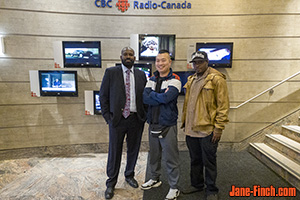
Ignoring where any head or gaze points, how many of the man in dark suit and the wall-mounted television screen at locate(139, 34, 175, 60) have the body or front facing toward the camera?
2

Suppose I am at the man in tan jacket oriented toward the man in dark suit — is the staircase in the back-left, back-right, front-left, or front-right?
back-right

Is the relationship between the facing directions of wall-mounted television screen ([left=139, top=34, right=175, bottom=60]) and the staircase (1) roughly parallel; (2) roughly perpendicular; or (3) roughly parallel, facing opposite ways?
roughly perpendicular

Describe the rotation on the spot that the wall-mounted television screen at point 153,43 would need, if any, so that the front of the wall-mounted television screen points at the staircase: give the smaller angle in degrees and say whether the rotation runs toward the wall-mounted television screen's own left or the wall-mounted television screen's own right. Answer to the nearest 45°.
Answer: approximately 90° to the wall-mounted television screen's own left

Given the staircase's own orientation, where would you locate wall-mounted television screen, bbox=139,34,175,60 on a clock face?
The wall-mounted television screen is roughly at 1 o'clock from the staircase.

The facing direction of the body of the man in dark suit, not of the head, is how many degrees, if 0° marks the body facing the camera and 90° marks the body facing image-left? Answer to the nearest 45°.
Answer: approximately 0°

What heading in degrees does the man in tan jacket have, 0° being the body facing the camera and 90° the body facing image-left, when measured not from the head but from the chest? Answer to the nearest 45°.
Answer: approximately 45°
